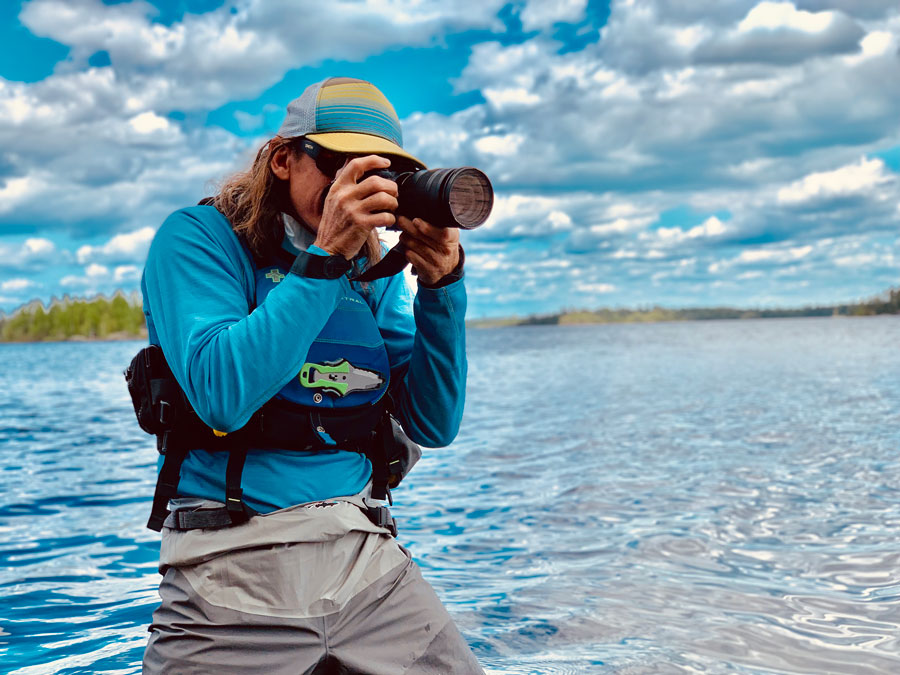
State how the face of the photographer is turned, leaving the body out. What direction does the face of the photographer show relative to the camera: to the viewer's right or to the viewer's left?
to the viewer's right

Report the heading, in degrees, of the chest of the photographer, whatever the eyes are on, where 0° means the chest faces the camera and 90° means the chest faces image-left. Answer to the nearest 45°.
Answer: approximately 315°
